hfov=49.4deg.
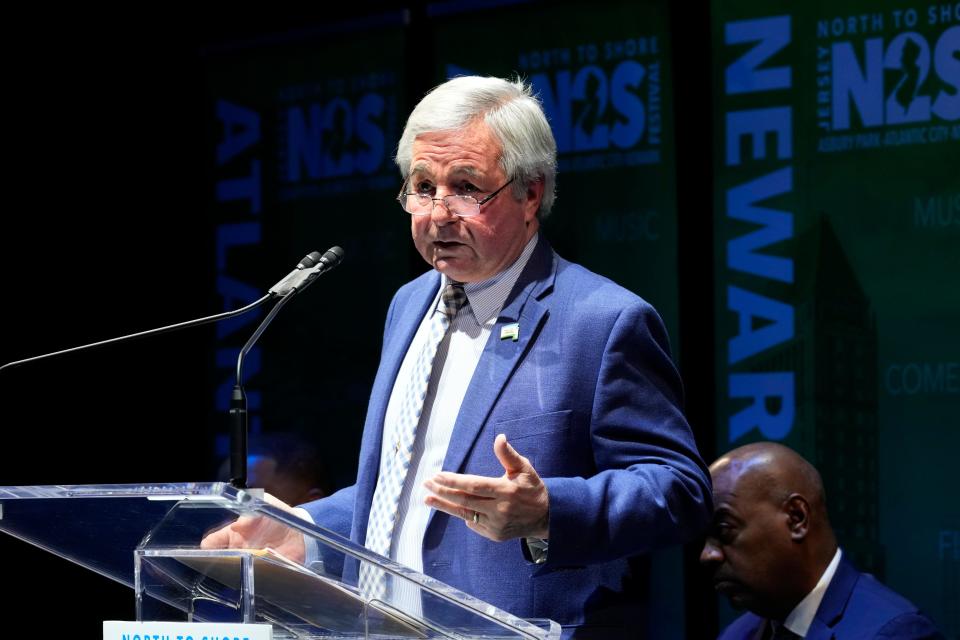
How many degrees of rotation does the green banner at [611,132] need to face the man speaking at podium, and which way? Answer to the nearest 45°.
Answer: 0° — it already faces them

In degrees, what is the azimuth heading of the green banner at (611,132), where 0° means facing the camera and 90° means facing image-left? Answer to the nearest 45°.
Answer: approximately 0°

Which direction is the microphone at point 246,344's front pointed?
to the viewer's right

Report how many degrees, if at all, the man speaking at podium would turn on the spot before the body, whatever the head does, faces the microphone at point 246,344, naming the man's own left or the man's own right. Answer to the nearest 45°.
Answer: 0° — they already face it

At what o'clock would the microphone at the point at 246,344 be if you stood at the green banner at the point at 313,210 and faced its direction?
The microphone is roughly at 12 o'clock from the green banner.

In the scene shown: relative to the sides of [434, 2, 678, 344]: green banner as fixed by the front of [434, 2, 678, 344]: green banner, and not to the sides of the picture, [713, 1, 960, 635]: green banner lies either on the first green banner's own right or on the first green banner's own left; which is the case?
on the first green banner's own left

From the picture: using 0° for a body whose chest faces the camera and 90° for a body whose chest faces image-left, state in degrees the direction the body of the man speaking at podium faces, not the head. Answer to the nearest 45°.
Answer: approximately 45°
